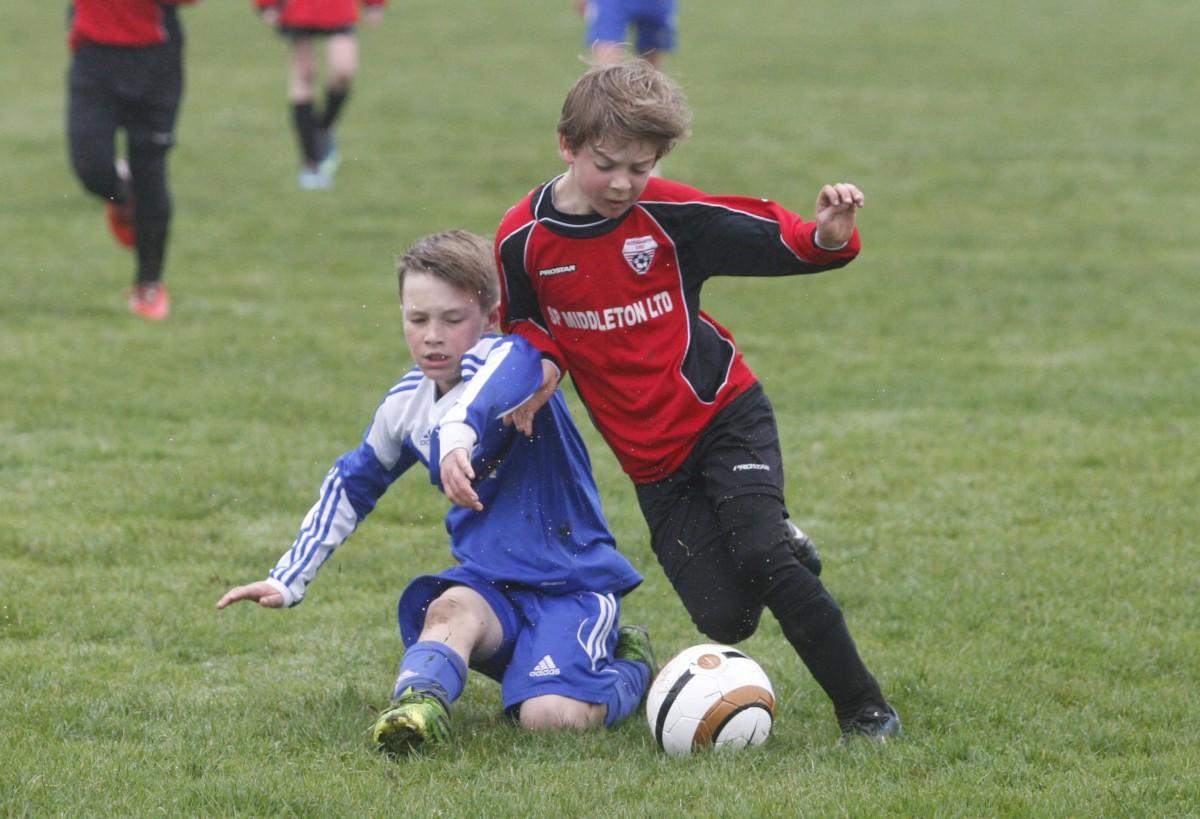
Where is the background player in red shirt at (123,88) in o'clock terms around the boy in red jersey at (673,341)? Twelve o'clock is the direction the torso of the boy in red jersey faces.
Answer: The background player in red shirt is roughly at 5 o'clock from the boy in red jersey.

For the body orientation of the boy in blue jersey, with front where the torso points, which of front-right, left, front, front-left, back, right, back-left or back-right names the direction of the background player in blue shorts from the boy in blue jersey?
back-right

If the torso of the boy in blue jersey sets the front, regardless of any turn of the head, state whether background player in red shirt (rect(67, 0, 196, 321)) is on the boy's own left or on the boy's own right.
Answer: on the boy's own right

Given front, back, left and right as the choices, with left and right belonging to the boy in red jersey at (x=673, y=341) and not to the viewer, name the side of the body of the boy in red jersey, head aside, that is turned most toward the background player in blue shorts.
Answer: back

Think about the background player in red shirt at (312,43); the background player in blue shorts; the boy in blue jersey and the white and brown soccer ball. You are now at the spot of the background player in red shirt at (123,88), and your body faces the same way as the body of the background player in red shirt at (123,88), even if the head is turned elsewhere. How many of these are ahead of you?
2
